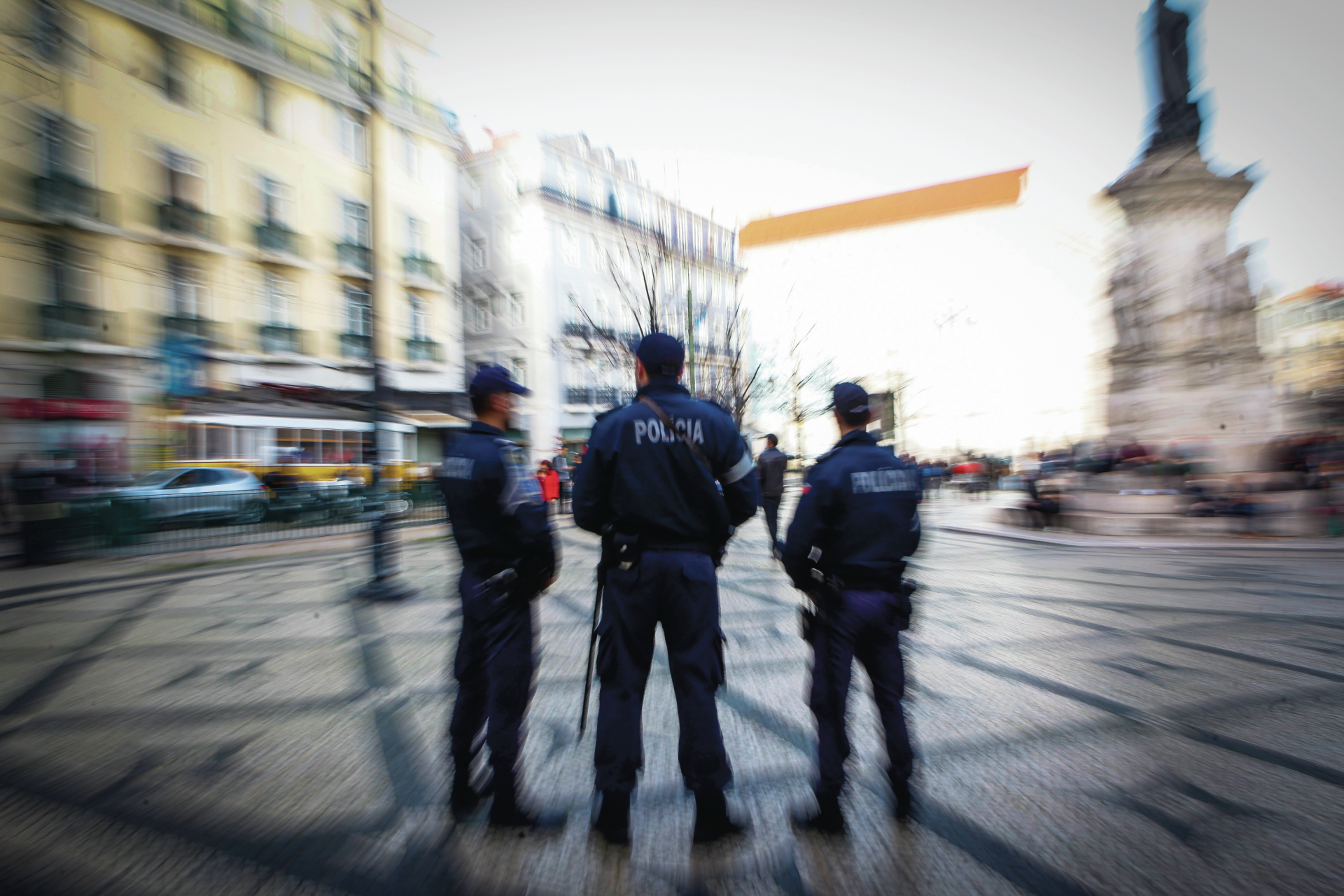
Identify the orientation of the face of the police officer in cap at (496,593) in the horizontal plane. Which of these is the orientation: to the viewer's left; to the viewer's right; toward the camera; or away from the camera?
to the viewer's right

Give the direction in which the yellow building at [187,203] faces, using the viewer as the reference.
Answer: facing the viewer and to the right of the viewer

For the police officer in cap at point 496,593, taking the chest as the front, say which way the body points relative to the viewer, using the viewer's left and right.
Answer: facing away from the viewer and to the right of the viewer

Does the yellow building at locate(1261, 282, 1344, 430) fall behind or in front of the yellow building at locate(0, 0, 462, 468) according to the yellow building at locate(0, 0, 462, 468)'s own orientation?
in front

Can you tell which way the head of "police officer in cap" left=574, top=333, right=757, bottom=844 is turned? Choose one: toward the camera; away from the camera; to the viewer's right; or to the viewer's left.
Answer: away from the camera

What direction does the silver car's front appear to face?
to the viewer's left

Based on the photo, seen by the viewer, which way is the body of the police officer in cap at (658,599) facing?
away from the camera

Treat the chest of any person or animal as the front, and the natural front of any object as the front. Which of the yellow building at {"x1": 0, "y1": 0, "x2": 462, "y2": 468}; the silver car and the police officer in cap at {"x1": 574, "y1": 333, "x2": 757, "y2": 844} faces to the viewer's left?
the silver car

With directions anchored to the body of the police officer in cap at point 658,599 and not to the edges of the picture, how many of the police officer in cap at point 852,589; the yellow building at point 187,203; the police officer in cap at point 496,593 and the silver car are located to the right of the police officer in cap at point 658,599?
1
